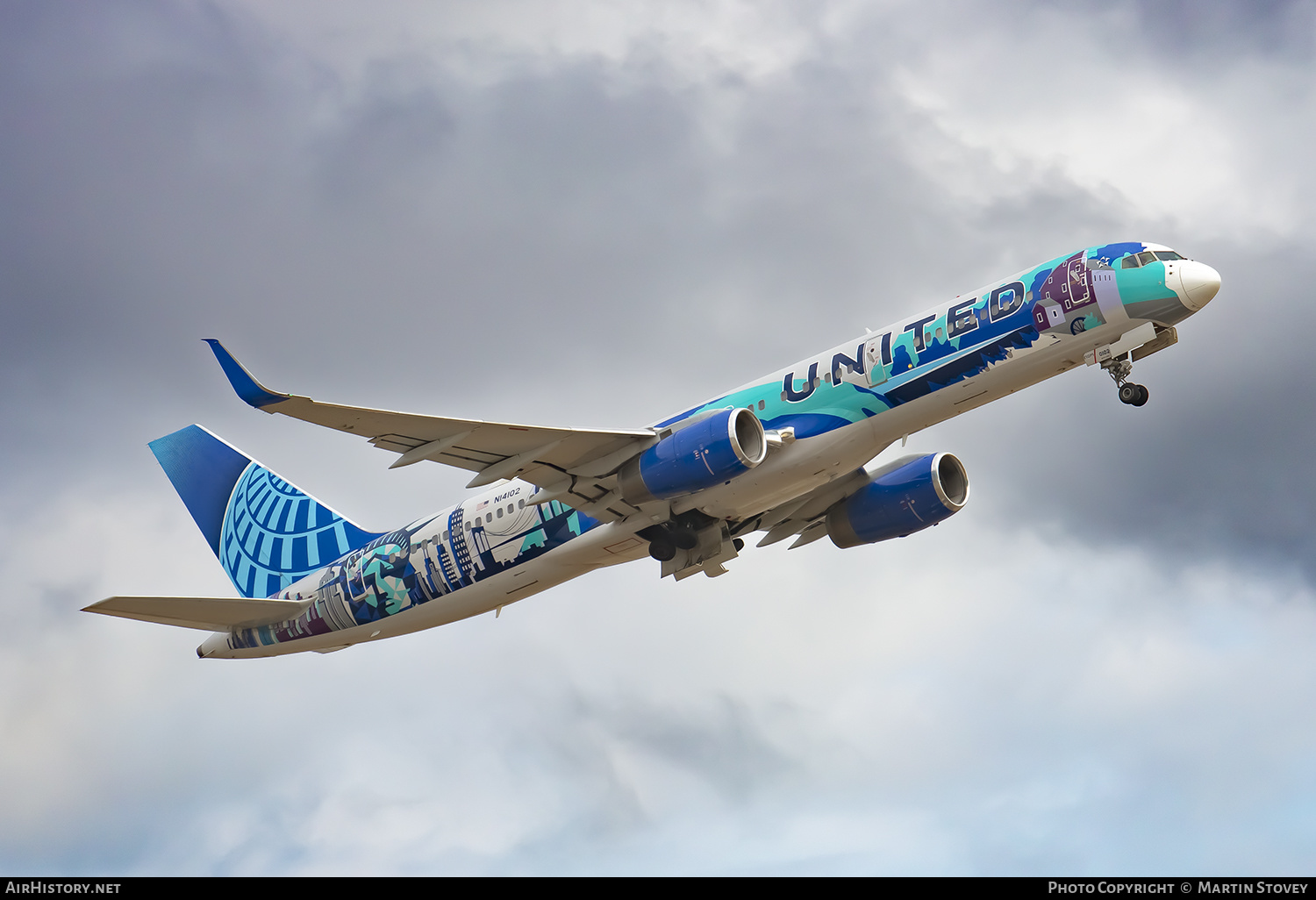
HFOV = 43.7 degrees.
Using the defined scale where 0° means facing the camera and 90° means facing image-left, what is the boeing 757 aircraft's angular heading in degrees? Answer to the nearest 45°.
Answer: approximately 315°
